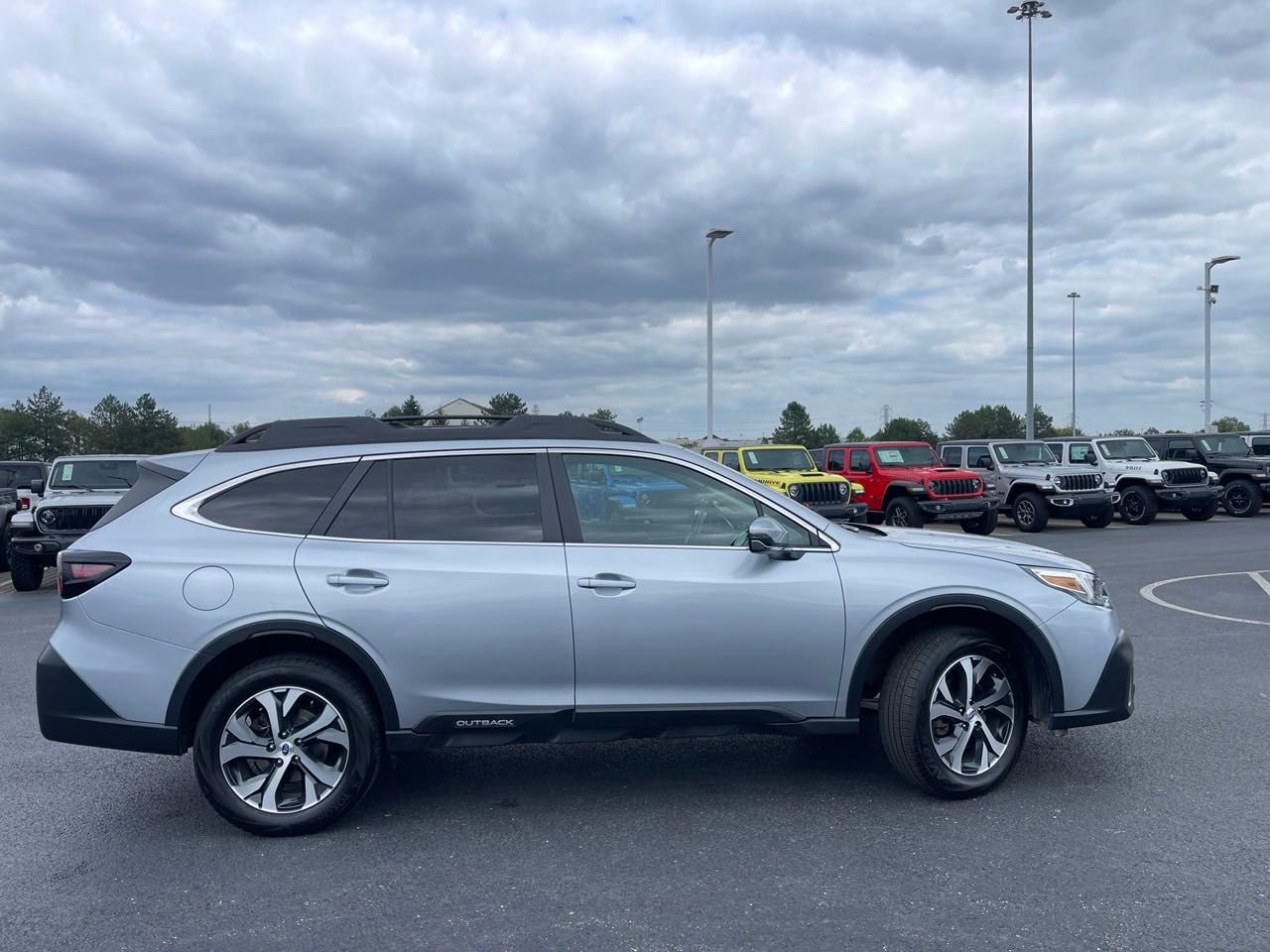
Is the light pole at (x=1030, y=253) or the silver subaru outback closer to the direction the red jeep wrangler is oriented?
the silver subaru outback

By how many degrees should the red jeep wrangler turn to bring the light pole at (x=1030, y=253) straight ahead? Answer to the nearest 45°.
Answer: approximately 135° to its left

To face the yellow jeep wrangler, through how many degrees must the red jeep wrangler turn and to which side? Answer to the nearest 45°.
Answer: approximately 90° to its right

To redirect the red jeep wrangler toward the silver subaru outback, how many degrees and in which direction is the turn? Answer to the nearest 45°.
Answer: approximately 45° to its right

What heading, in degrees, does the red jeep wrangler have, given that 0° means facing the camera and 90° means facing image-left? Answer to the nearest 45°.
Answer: approximately 315°

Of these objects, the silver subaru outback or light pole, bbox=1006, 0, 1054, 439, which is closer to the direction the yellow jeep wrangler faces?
the silver subaru outback

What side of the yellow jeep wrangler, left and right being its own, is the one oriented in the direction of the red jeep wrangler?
left

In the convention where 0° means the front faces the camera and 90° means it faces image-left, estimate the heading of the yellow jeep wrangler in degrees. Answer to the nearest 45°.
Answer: approximately 315°

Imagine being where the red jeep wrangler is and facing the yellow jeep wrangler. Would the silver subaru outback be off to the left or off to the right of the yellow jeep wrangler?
left

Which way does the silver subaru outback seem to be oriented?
to the viewer's right
